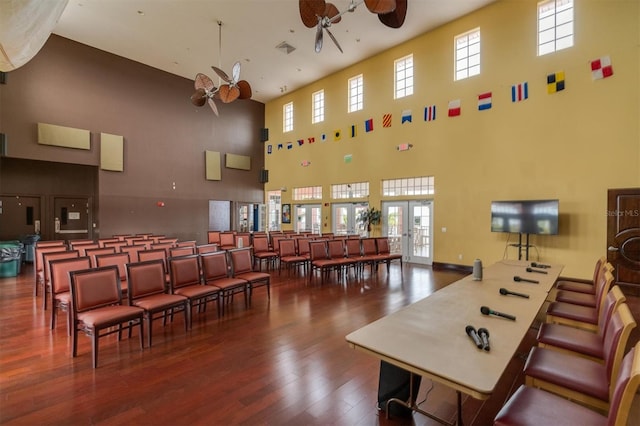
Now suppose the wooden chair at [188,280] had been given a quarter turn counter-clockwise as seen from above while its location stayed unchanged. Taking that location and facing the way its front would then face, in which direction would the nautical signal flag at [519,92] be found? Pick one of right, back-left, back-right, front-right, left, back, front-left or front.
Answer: front-right

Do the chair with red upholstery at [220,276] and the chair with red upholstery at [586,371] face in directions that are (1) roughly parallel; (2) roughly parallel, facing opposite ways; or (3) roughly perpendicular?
roughly parallel, facing opposite ways

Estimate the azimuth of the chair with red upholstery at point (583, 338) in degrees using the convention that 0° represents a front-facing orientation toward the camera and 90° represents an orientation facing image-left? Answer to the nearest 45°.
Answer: approximately 90°

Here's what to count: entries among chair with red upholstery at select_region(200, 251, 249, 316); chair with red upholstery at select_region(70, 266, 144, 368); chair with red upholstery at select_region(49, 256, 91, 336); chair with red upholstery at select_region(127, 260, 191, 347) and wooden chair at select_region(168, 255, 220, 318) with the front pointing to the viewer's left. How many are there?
0

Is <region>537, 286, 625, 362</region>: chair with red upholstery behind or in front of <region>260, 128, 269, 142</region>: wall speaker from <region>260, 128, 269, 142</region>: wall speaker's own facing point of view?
in front

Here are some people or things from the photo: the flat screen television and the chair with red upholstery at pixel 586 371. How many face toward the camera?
1

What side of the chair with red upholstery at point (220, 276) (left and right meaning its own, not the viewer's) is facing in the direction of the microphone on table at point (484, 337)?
front

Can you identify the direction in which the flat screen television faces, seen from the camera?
facing the viewer

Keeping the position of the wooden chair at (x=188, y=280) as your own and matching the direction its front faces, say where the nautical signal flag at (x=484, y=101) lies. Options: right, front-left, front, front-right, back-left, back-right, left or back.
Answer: front-left

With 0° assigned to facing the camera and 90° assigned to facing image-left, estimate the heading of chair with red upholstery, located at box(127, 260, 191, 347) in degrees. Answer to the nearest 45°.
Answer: approximately 315°

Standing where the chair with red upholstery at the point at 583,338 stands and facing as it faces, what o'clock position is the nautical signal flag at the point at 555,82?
The nautical signal flag is roughly at 3 o'clock from the chair with red upholstery.

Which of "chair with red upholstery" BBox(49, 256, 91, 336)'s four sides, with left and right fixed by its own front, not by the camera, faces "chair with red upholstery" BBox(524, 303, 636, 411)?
front

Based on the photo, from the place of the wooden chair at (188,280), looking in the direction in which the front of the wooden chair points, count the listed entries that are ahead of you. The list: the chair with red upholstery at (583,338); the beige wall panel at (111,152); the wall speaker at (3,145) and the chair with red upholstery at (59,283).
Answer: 1

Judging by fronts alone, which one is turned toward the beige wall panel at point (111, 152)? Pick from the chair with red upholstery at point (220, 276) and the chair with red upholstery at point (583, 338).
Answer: the chair with red upholstery at point (583, 338)

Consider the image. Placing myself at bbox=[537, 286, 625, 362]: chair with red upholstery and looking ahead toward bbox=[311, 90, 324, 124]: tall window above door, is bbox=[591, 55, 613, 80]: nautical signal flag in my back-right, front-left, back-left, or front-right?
front-right

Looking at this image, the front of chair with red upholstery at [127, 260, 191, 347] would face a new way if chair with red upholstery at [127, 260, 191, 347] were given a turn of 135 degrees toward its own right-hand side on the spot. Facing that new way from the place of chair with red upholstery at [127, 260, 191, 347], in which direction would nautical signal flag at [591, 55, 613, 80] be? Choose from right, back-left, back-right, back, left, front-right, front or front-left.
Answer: back

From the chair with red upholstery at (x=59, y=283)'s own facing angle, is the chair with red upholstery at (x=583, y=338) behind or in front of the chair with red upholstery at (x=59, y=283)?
in front
